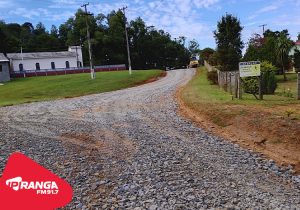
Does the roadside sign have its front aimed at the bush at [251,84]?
no

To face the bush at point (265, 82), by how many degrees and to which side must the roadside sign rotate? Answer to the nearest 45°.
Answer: approximately 180°

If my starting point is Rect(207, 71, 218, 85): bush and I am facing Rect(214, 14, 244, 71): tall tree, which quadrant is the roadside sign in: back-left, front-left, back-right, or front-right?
back-right

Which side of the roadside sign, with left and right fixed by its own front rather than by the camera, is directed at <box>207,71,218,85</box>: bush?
back

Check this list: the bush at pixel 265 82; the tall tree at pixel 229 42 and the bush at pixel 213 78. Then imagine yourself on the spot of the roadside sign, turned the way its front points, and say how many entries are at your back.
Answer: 3

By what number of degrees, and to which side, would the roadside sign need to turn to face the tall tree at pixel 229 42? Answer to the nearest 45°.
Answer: approximately 180°

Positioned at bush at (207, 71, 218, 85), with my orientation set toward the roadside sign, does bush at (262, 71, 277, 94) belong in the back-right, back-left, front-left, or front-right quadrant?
front-left

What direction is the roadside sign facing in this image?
toward the camera
